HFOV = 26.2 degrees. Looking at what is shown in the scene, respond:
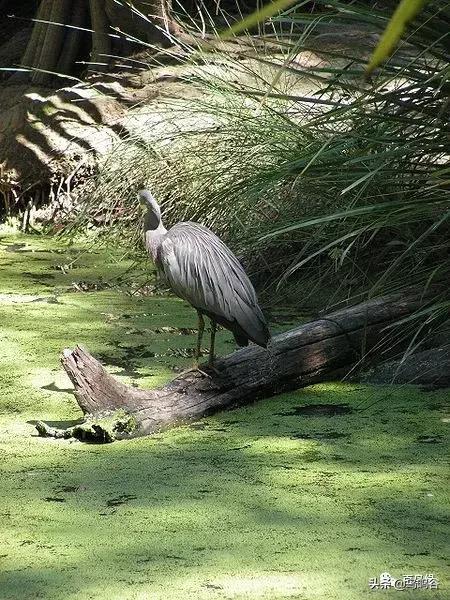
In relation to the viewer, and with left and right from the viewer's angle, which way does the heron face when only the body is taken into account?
facing to the left of the viewer
